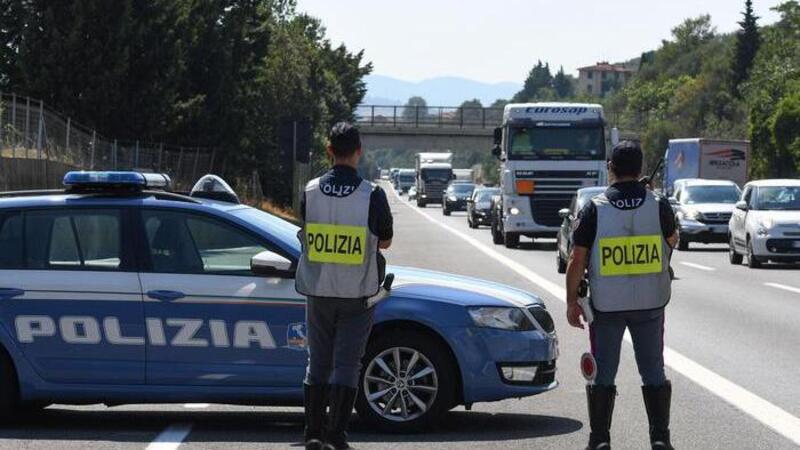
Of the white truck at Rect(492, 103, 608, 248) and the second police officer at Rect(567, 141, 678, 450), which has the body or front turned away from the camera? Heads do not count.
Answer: the second police officer

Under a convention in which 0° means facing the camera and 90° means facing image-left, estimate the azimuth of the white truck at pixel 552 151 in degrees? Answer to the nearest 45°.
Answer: approximately 0°

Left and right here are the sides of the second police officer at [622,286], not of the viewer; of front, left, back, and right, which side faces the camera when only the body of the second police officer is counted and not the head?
back

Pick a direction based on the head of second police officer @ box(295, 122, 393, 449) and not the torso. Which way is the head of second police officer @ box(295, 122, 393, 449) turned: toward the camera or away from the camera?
away from the camera

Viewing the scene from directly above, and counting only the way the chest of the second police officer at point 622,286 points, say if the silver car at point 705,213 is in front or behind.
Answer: in front

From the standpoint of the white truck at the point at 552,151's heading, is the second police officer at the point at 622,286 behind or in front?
in front

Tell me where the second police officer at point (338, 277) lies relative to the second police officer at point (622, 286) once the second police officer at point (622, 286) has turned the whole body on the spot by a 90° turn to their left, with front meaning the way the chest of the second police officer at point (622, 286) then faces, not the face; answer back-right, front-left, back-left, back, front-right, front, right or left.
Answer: front

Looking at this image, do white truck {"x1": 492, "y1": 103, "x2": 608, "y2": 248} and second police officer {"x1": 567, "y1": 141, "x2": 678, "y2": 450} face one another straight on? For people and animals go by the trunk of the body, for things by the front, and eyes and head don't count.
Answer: yes

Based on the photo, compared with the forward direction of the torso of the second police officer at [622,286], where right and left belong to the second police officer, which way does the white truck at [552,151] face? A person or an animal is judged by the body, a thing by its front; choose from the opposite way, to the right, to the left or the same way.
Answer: the opposite way

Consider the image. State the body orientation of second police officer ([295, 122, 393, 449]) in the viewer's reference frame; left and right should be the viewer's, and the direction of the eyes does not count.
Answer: facing away from the viewer

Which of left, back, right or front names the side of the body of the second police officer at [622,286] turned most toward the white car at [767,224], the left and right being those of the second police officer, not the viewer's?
front

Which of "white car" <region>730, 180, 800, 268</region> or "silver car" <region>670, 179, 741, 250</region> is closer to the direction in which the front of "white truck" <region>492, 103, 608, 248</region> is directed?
the white car
